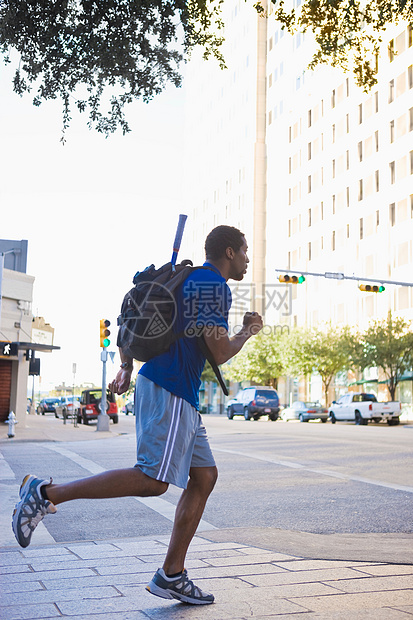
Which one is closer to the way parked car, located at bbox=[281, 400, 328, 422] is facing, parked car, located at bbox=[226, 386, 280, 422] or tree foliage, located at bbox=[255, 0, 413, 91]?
the parked car

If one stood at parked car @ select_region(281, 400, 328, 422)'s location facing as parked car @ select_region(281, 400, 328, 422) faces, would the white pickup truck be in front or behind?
behind

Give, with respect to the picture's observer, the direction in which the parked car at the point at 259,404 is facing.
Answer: facing away from the viewer and to the left of the viewer
